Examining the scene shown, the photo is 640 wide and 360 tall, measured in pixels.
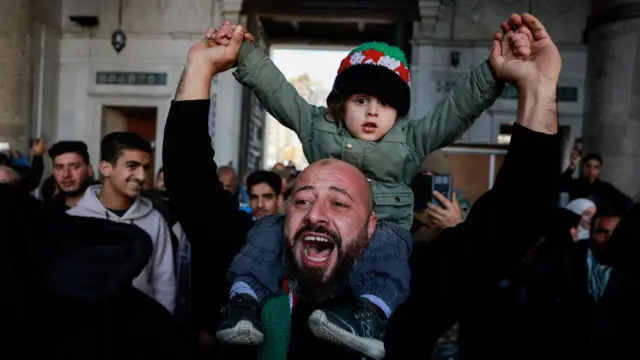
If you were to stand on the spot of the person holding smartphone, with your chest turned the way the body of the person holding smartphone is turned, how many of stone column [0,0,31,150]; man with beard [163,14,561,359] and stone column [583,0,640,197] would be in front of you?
1

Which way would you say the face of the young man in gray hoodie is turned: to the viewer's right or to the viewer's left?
to the viewer's right

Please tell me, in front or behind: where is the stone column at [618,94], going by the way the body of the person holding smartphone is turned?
behind

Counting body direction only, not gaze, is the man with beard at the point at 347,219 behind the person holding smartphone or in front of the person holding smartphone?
in front

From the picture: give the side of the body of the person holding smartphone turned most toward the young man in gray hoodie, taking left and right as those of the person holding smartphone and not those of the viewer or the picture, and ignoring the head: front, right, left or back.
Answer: right

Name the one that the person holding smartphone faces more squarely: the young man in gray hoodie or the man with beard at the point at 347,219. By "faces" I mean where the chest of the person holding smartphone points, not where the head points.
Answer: the man with beard

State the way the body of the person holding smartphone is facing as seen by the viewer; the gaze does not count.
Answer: toward the camera

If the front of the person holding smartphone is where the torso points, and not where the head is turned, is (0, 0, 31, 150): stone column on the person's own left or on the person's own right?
on the person's own right

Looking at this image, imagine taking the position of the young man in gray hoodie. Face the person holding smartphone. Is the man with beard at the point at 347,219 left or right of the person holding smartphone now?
right
